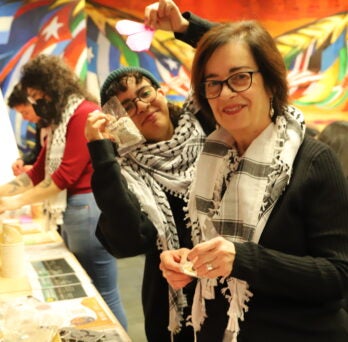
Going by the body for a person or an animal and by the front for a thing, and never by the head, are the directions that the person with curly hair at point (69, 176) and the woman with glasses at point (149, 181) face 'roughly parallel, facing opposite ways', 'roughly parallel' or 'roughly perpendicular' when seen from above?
roughly perpendicular

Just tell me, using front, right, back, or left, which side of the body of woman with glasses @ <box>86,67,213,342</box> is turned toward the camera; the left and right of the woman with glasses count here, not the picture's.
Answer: front

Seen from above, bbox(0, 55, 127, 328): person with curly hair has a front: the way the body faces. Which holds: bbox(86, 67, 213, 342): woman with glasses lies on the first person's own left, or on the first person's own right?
on the first person's own left

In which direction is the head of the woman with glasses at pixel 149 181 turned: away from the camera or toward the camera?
toward the camera

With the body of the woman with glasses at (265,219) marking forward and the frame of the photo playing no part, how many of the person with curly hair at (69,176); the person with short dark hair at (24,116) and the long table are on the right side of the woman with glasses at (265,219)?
3

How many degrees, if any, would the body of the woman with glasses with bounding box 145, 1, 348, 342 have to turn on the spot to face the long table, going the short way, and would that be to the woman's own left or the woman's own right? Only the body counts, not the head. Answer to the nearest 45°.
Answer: approximately 90° to the woman's own right

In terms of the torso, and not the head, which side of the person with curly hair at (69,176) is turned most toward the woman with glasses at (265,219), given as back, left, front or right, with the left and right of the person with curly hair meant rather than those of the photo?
left

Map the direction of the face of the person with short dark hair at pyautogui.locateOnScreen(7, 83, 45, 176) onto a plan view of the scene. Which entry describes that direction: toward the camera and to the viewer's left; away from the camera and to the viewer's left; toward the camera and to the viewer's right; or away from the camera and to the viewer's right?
toward the camera and to the viewer's left

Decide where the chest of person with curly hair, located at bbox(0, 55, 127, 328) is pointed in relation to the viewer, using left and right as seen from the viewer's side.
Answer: facing to the left of the viewer

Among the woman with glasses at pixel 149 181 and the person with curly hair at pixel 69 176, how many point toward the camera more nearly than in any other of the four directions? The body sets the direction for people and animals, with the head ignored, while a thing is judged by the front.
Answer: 1

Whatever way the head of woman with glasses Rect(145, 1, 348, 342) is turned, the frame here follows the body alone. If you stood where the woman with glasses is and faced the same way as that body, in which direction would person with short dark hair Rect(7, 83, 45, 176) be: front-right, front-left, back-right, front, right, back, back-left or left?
right

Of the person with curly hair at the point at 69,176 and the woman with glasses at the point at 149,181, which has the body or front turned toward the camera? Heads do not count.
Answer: the woman with glasses

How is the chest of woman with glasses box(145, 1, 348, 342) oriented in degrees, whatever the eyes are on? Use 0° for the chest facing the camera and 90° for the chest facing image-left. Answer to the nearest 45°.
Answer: approximately 45°
